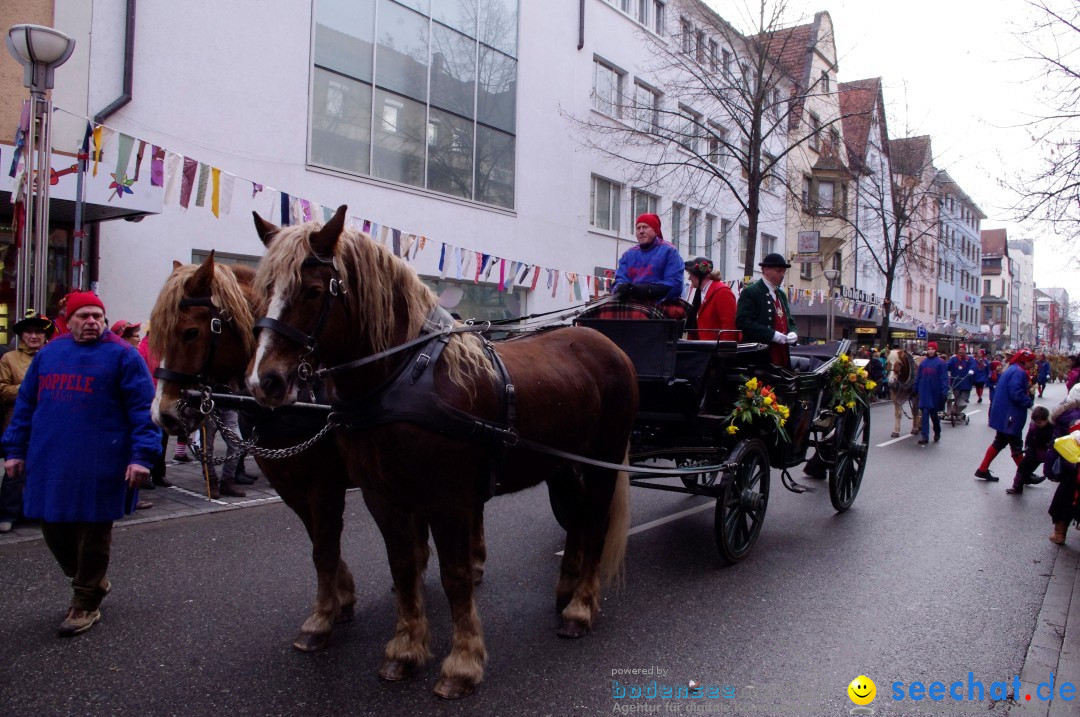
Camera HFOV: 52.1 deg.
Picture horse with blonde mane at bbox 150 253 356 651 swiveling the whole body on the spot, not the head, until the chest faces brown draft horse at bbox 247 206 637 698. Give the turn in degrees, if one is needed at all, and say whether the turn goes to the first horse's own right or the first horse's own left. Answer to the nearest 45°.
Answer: approximately 90° to the first horse's own left

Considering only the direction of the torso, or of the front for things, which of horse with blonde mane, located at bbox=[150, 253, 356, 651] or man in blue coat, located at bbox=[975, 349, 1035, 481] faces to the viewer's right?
the man in blue coat

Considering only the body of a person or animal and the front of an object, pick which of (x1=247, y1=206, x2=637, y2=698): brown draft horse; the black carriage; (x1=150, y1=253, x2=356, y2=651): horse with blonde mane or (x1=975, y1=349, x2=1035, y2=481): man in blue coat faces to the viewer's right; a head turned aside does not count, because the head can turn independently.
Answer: the man in blue coat

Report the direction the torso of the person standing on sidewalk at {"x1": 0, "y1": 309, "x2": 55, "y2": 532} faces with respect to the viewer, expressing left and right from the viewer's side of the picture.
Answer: facing the viewer and to the right of the viewer

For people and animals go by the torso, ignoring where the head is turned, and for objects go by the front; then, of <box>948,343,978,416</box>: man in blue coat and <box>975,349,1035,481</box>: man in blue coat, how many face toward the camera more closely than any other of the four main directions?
1

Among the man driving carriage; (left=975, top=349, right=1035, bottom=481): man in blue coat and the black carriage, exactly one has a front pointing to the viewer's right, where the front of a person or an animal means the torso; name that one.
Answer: the man in blue coat

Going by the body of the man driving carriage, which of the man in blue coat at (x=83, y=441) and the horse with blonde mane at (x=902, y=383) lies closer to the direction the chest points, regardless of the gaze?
the man in blue coat

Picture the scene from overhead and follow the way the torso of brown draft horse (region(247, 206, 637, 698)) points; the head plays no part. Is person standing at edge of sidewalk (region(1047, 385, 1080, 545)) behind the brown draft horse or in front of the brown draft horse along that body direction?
behind

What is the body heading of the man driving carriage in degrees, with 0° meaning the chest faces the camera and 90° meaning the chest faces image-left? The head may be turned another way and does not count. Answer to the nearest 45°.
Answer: approximately 45°

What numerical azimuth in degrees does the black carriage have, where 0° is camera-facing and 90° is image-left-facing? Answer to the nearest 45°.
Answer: approximately 45°

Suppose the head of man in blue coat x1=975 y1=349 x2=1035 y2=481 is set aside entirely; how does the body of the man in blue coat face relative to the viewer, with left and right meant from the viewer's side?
facing to the right of the viewer

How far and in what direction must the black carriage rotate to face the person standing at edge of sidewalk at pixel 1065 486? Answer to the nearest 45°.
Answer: approximately 180°

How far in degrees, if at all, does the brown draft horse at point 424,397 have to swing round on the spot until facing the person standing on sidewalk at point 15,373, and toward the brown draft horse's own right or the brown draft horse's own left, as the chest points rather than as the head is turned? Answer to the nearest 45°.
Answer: approximately 90° to the brown draft horse's own right
